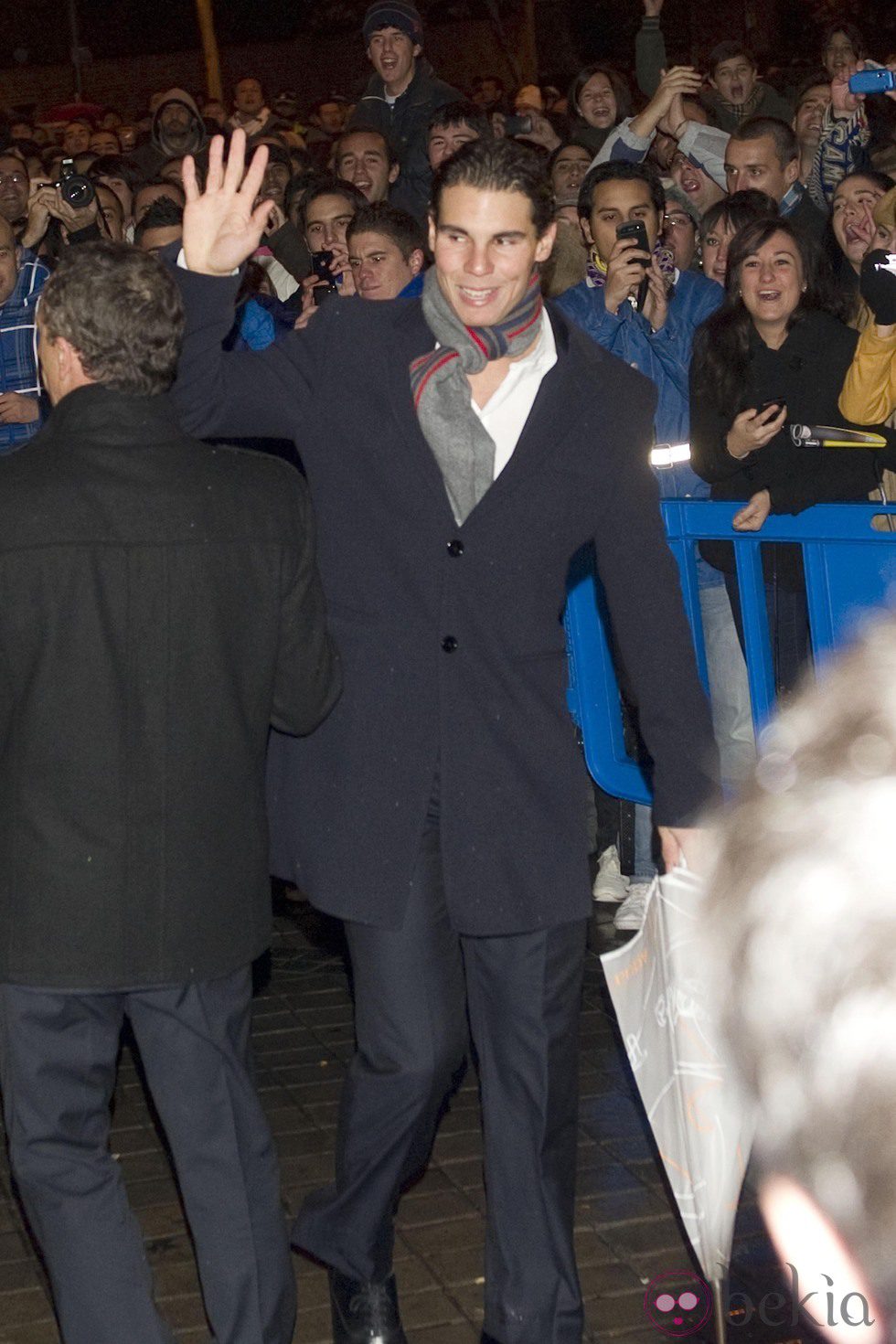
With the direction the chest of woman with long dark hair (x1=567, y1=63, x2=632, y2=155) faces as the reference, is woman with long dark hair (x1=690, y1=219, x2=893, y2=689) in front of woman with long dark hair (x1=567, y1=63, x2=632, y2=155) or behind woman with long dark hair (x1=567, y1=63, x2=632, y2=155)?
in front

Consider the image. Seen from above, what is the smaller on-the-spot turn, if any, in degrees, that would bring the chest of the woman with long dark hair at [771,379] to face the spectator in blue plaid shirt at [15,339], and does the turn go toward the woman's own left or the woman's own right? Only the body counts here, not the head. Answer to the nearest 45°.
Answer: approximately 90° to the woman's own right

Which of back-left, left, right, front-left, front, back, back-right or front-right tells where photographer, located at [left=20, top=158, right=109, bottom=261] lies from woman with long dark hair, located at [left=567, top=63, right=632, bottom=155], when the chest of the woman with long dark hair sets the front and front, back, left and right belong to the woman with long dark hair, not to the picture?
front-right

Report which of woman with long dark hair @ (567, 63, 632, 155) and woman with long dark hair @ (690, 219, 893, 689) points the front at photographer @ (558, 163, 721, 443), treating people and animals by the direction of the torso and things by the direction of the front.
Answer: woman with long dark hair @ (567, 63, 632, 155)

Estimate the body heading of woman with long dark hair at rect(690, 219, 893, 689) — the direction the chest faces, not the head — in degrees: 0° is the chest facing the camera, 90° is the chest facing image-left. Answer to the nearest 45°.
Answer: approximately 0°

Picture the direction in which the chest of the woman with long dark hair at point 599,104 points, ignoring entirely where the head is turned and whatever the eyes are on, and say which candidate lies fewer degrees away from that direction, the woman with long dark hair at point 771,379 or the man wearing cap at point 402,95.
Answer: the woman with long dark hair

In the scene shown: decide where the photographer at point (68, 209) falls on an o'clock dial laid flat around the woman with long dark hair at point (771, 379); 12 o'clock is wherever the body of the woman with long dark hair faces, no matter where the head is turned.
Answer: The photographer is roughly at 4 o'clock from the woman with long dark hair.

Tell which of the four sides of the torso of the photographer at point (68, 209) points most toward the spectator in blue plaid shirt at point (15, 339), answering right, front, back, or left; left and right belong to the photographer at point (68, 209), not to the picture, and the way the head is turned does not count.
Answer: front
